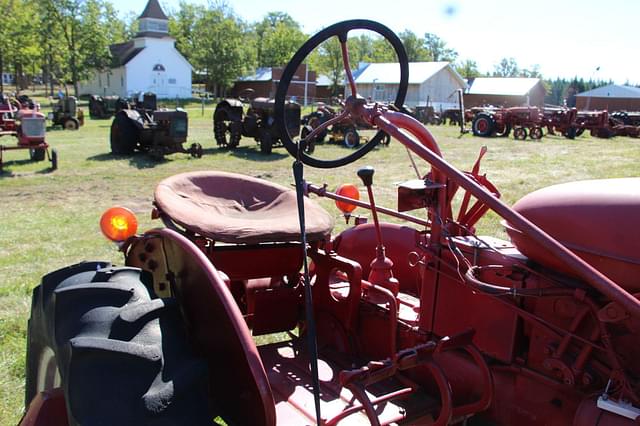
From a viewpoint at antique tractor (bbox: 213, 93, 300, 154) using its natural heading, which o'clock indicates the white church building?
The white church building is roughly at 7 o'clock from the antique tractor.

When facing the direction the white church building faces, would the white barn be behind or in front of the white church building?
in front

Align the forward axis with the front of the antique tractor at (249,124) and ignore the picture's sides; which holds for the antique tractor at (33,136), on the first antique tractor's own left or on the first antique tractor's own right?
on the first antique tractor's own right

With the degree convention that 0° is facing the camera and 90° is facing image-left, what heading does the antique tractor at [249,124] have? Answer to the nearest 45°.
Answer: approximately 315°

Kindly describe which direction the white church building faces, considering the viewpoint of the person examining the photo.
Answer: facing the viewer and to the right of the viewer

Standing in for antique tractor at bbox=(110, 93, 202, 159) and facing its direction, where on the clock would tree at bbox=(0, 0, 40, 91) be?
The tree is roughly at 7 o'clock from the antique tractor.

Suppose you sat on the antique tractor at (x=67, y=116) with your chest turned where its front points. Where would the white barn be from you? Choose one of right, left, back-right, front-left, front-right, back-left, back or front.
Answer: left

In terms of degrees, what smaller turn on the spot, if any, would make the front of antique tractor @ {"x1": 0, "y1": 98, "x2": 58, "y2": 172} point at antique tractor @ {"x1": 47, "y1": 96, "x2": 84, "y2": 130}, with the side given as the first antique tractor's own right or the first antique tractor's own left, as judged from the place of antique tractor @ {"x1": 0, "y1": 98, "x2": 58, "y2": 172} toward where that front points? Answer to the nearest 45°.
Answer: approximately 135° to the first antique tractor's own left

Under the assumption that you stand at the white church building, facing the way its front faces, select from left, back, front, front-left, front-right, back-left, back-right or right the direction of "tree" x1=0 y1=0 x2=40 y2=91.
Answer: right

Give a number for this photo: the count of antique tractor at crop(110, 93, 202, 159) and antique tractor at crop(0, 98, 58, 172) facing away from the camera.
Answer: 0

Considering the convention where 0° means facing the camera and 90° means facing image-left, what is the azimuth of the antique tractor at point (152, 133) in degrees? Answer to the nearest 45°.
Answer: approximately 315°
